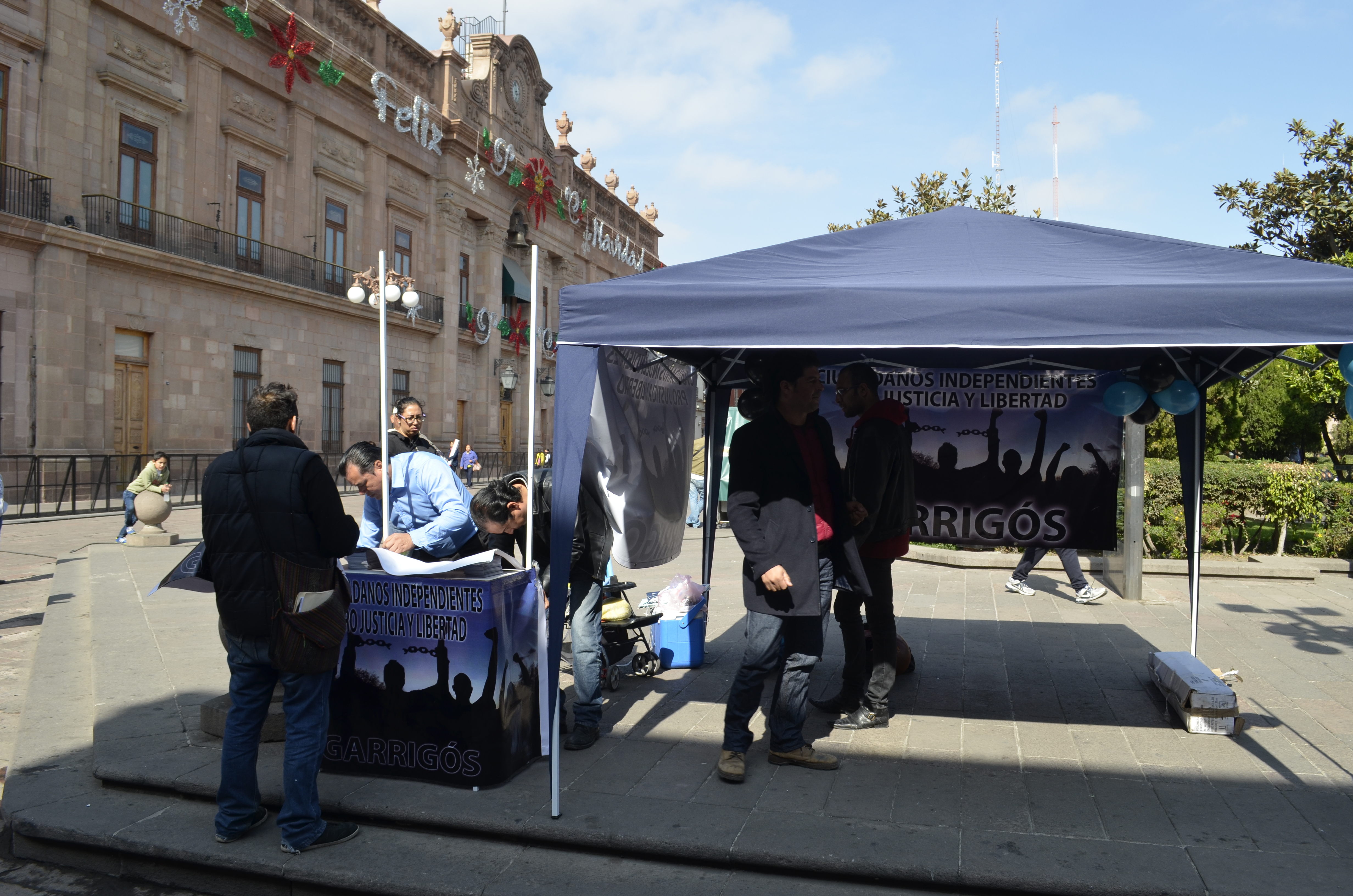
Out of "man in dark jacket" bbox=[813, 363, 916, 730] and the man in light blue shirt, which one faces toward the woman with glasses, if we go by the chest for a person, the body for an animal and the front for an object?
the man in dark jacket

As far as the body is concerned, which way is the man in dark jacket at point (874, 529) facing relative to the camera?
to the viewer's left

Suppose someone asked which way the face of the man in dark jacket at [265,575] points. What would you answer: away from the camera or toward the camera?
away from the camera

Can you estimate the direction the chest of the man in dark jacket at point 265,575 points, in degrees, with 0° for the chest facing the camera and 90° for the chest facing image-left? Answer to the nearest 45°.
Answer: approximately 225°

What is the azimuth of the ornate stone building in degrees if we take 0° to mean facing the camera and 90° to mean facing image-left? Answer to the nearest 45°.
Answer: approximately 315°

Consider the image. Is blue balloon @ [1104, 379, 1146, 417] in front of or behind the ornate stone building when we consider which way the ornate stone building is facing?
in front

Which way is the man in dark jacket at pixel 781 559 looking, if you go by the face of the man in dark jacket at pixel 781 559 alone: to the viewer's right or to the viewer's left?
to the viewer's right

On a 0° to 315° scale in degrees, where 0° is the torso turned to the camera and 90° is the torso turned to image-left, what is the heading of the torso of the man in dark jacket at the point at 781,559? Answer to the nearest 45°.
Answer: approximately 315°

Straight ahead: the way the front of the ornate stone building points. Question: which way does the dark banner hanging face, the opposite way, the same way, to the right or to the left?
to the right

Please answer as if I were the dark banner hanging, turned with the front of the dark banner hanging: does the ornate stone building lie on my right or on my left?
on my right

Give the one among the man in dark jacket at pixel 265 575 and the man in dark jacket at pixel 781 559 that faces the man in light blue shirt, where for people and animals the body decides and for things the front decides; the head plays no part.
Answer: the man in dark jacket at pixel 265 575

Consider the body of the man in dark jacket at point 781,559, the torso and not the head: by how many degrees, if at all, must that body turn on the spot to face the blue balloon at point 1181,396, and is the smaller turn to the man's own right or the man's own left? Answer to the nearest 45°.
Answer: approximately 90° to the man's own left

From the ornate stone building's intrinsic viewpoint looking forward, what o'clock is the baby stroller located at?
The baby stroller is roughly at 1 o'clock from the ornate stone building.

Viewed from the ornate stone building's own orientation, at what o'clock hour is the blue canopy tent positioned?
The blue canopy tent is roughly at 1 o'clock from the ornate stone building.
